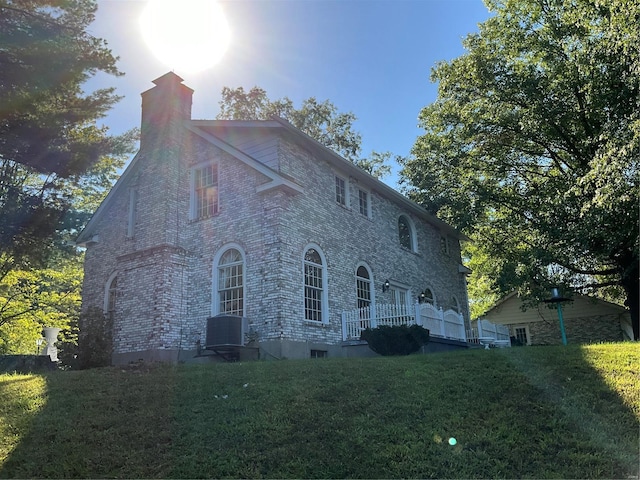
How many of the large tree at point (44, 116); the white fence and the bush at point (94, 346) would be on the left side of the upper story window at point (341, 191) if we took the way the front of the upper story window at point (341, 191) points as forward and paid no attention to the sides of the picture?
1

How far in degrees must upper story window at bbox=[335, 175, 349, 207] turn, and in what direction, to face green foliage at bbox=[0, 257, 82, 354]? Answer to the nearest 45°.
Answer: approximately 180°

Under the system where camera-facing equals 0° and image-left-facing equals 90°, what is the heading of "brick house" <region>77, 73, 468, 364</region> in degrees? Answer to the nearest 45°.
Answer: approximately 315°

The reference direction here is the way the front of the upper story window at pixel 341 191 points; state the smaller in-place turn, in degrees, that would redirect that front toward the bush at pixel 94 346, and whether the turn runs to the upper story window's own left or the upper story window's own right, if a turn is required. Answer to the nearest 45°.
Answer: approximately 135° to the upper story window's own right

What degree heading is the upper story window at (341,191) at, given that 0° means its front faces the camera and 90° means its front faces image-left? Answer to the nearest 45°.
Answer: approximately 315°

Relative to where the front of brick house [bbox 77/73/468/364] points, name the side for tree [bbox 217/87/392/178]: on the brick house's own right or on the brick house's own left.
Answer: on the brick house's own left
